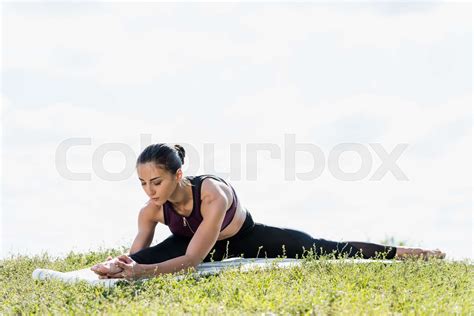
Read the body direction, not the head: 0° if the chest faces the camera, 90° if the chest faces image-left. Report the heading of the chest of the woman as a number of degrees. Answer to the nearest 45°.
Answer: approximately 45°
